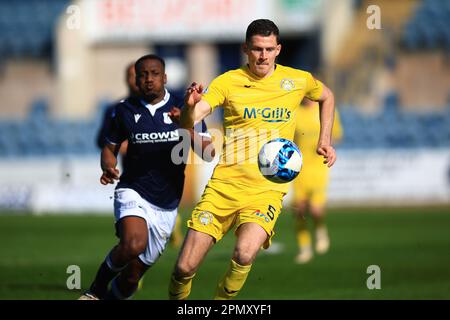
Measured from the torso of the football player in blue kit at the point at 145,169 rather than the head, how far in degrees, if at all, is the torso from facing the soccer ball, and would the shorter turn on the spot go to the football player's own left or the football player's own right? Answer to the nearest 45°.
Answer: approximately 45° to the football player's own left

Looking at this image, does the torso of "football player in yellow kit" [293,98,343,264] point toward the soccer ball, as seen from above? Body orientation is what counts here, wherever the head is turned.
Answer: yes

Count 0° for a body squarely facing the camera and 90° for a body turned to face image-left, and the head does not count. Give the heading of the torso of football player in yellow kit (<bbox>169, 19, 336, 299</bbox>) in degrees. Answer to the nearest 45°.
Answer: approximately 0°

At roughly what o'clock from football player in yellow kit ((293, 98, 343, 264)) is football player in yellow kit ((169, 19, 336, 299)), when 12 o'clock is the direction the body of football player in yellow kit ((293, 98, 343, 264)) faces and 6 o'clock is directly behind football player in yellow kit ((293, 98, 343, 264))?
football player in yellow kit ((169, 19, 336, 299)) is roughly at 12 o'clock from football player in yellow kit ((293, 98, 343, 264)).

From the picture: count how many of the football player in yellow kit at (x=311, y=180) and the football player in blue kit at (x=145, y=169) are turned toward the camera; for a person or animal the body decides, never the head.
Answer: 2

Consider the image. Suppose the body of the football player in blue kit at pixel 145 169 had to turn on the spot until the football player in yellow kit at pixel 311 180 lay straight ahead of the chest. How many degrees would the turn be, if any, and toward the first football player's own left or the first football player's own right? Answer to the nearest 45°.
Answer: approximately 135° to the first football player's own left

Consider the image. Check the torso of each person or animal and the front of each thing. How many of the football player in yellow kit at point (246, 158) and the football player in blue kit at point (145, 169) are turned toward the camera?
2

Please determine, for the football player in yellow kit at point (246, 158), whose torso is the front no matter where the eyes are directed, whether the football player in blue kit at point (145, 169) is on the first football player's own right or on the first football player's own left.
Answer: on the first football player's own right
